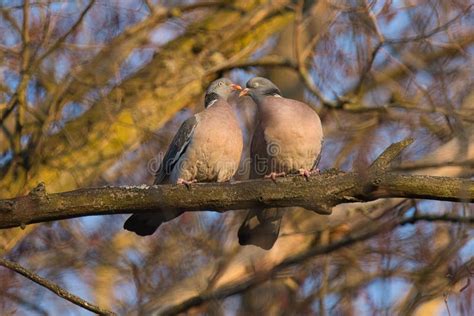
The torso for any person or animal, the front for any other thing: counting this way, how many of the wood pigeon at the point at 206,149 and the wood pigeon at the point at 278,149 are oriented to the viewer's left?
0

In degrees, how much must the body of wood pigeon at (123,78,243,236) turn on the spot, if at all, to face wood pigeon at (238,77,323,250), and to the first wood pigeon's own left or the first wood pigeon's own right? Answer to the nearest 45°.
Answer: approximately 45° to the first wood pigeon's own left

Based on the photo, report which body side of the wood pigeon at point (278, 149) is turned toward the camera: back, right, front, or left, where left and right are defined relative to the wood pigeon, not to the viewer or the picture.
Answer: front
